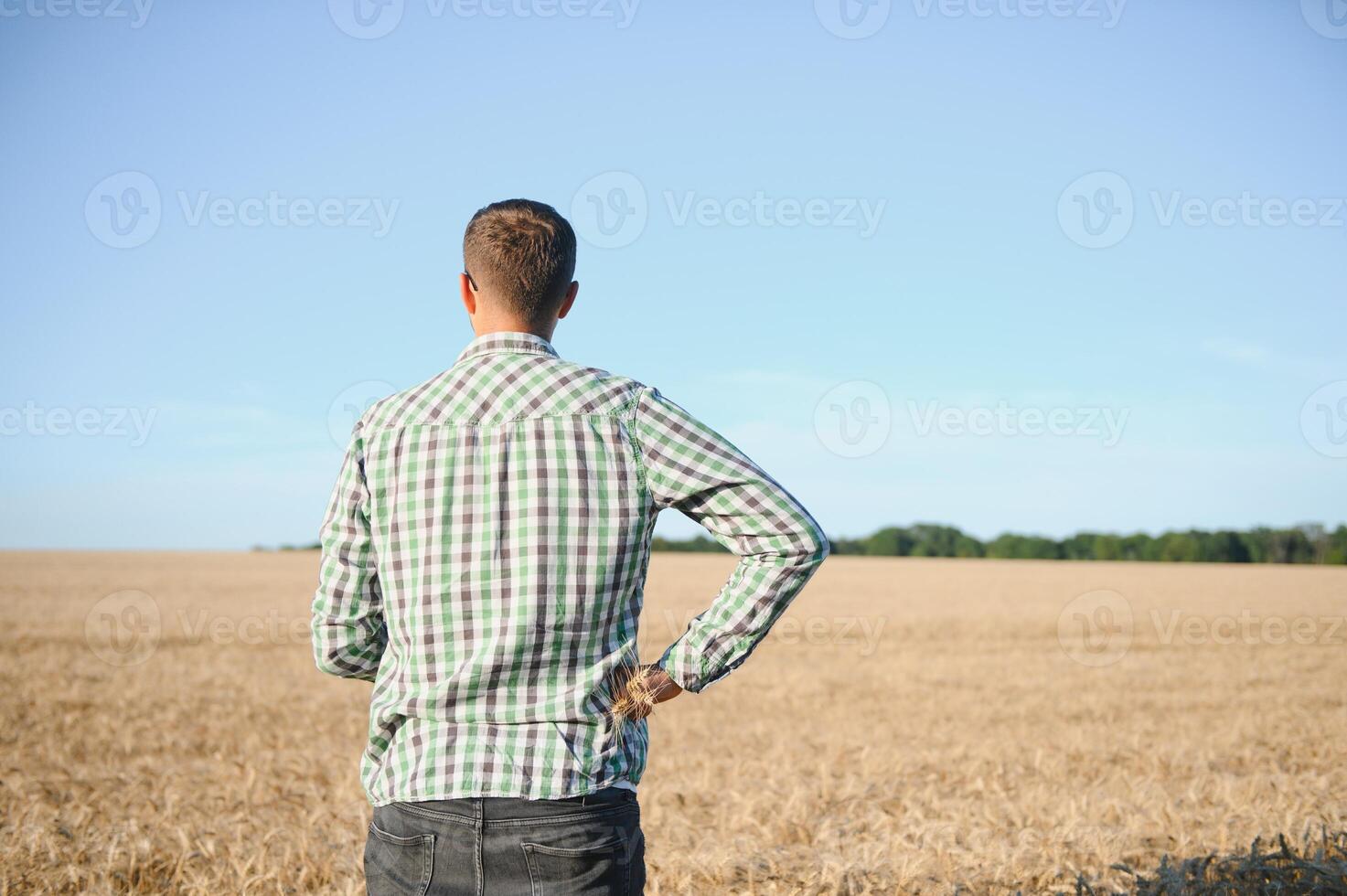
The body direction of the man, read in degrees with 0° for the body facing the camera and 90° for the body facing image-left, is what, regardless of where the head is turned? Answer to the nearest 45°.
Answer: approximately 180°

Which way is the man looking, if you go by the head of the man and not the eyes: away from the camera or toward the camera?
away from the camera
